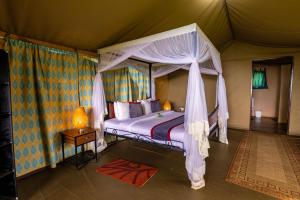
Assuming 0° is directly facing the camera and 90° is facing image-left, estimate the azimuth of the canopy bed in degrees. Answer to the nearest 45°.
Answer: approximately 315°

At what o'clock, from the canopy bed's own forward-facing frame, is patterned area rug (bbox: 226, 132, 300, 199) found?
The patterned area rug is roughly at 10 o'clock from the canopy bed.

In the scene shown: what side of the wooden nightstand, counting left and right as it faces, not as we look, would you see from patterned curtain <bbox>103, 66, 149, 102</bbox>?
left

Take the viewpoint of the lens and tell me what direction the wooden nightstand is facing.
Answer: facing the viewer and to the right of the viewer

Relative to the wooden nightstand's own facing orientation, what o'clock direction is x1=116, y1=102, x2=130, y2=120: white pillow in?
The white pillow is roughly at 10 o'clock from the wooden nightstand.

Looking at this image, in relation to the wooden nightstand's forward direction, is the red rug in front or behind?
in front

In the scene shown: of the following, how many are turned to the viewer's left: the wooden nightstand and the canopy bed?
0
